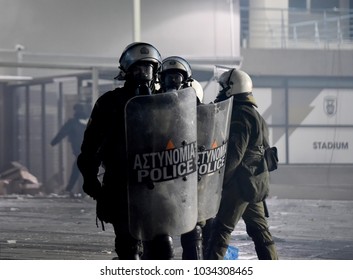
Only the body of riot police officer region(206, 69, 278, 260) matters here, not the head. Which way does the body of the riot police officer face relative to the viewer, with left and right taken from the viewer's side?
facing to the left of the viewer

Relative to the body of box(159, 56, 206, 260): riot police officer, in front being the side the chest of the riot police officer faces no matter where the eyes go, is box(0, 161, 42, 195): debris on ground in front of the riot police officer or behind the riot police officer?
behind

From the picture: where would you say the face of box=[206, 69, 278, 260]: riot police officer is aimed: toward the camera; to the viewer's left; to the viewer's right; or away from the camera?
to the viewer's left

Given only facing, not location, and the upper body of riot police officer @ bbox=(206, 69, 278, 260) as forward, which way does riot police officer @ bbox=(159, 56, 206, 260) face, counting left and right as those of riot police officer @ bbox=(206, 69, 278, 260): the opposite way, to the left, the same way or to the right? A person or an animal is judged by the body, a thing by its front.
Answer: to the left

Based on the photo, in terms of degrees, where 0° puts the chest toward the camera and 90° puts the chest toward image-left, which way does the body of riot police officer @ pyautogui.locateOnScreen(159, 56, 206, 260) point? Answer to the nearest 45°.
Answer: approximately 0°

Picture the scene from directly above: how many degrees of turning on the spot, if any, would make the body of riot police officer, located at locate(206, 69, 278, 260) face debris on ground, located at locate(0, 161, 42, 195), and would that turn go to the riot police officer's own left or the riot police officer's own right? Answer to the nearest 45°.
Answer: approximately 45° to the riot police officer's own right

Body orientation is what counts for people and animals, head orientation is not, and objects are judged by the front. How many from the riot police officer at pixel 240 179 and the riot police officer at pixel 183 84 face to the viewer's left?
1
